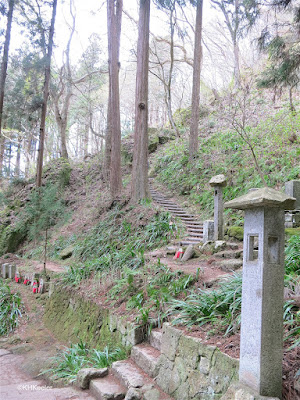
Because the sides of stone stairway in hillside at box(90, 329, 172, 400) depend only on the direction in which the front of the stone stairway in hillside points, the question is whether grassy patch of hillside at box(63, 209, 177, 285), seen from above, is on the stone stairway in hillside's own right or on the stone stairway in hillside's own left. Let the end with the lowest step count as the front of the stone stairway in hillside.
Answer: on the stone stairway in hillside's own right

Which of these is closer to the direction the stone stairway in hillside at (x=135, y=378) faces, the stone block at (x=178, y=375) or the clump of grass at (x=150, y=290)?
the stone block

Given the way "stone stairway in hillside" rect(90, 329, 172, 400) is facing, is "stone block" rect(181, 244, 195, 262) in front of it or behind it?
behind

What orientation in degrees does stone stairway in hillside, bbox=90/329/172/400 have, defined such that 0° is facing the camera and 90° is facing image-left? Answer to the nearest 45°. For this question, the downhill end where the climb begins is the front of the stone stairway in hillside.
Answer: approximately 45°

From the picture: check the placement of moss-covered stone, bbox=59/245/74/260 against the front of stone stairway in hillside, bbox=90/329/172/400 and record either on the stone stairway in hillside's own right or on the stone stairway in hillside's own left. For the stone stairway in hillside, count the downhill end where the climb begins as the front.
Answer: on the stone stairway in hillside's own right

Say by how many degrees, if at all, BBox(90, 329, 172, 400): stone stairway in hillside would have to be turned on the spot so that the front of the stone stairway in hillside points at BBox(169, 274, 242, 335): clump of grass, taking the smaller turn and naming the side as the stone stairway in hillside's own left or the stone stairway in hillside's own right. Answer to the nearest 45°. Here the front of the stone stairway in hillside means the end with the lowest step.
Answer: approximately 135° to the stone stairway in hillside's own left

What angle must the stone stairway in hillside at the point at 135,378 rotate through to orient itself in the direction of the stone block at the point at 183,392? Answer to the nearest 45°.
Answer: approximately 90° to its left

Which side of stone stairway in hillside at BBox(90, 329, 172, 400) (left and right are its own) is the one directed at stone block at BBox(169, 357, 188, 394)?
left

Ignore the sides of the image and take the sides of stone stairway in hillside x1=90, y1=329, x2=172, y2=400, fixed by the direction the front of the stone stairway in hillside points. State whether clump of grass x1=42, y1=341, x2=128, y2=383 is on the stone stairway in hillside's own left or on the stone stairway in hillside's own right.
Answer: on the stone stairway in hillside's own right

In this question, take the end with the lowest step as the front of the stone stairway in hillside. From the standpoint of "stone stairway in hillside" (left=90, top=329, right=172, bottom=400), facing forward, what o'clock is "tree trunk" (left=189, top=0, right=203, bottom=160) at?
The tree trunk is roughly at 5 o'clock from the stone stairway in hillside.

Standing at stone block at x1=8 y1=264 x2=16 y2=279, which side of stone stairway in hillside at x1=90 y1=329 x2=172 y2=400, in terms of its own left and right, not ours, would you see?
right

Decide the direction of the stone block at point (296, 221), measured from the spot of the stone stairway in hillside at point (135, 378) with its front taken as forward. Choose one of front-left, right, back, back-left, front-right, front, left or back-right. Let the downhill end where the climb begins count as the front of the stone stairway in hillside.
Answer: back

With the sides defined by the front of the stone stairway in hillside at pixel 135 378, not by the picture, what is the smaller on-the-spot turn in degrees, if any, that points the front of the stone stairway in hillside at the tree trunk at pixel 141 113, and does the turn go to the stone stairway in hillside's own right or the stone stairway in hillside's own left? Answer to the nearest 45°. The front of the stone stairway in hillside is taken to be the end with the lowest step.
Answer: approximately 135° to the stone stairway in hillside's own right

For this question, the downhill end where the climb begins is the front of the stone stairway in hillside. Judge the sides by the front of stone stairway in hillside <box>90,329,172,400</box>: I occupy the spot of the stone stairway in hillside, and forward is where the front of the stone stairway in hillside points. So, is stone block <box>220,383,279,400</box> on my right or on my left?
on my left

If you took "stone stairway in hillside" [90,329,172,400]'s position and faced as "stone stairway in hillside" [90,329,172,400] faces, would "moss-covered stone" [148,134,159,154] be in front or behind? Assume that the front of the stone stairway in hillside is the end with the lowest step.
behind
